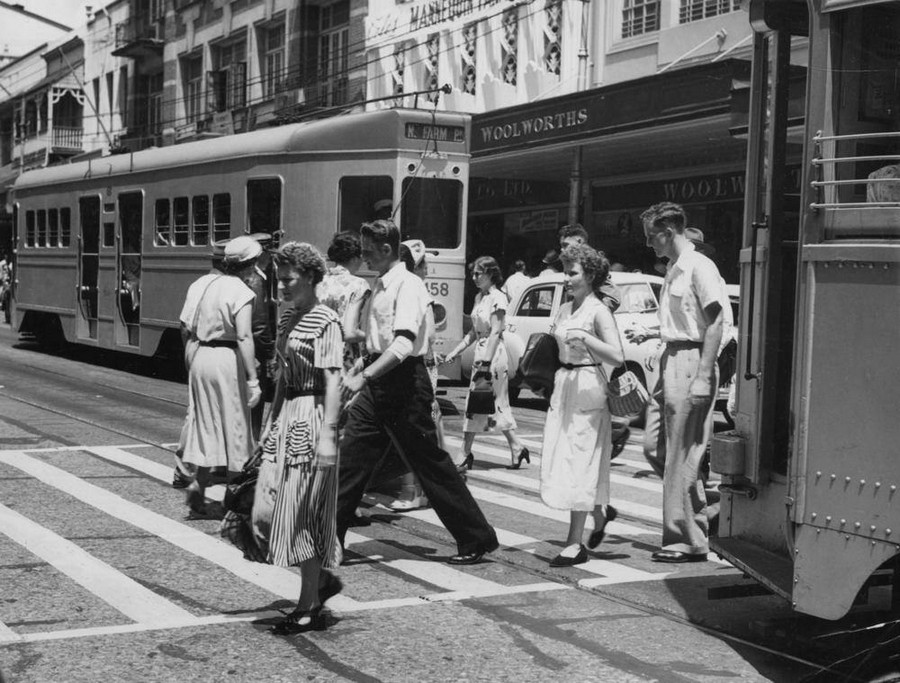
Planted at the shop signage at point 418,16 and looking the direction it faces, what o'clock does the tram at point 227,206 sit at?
The tram is roughly at 11 o'clock from the shop signage.

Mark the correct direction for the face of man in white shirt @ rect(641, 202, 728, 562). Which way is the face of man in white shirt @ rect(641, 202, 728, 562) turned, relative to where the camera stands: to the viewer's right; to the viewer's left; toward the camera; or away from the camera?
to the viewer's left

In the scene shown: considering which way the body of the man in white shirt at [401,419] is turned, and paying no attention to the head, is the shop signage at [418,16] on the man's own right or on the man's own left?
on the man's own right

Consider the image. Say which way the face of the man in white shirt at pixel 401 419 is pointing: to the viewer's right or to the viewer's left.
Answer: to the viewer's left

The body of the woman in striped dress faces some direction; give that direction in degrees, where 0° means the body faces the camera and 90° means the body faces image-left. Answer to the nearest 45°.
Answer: approximately 45°

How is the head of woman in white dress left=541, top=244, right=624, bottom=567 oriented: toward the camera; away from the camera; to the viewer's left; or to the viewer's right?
to the viewer's left

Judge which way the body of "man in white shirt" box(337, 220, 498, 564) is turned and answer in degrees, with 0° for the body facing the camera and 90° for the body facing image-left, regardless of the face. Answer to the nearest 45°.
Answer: approximately 90°

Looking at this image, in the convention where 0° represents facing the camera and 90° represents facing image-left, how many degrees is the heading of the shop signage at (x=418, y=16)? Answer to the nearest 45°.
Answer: approximately 45°

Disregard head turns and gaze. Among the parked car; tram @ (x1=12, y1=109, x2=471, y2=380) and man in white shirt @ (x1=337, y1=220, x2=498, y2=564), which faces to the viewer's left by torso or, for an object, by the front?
the man in white shirt
